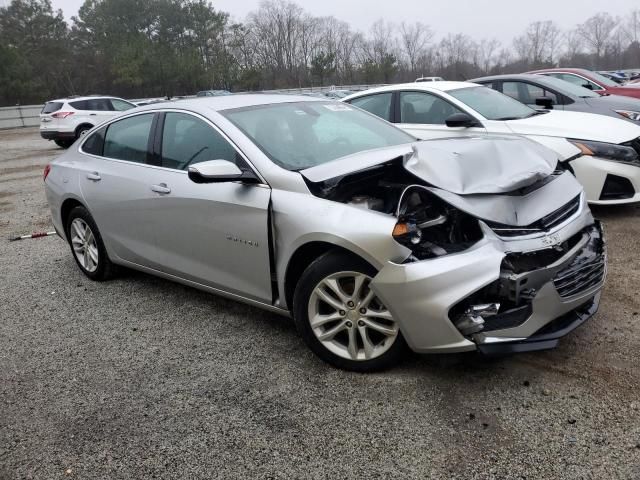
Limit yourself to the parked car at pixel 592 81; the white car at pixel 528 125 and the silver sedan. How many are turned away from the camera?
0

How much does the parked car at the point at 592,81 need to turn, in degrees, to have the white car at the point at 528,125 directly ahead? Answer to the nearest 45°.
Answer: approximately 45° to its right

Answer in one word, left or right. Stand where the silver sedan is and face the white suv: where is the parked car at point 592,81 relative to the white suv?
right

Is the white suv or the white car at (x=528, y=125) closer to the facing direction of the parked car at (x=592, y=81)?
the white car

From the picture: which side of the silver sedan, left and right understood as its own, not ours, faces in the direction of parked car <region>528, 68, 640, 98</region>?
left

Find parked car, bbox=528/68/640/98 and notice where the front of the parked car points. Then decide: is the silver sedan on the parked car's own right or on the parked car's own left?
on the parked car's own right

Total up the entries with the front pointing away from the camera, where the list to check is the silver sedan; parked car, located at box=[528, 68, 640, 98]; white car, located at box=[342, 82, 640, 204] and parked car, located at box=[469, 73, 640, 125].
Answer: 0

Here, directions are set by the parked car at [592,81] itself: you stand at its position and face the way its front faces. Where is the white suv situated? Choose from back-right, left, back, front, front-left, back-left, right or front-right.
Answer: back-right

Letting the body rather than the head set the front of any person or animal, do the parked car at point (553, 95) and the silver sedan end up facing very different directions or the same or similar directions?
same or similar directions

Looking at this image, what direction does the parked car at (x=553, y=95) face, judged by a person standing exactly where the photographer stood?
facing the viewer and to the right of the viewer

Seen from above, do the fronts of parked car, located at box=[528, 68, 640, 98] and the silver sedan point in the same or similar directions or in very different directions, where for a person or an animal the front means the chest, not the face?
same or similar directions

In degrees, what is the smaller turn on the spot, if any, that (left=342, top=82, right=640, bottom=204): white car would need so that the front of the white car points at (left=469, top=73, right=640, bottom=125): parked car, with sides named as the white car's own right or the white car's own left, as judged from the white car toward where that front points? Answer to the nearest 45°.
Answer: approximately 135° to the white car's own left

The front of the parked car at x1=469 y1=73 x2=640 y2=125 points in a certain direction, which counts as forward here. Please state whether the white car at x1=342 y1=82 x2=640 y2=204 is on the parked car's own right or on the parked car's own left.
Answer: on the parked car's own right

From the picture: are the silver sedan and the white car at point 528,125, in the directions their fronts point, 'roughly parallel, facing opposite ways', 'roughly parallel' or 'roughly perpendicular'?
roughly parallel

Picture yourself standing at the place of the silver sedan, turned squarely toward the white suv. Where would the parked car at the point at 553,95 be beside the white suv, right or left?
right
